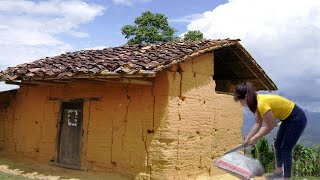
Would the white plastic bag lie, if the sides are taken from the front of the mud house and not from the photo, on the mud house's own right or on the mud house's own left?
on the mud house's own left

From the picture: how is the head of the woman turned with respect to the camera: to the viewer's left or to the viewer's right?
to the viewer's left

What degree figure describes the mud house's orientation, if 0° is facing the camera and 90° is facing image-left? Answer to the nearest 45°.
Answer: approximately 45°

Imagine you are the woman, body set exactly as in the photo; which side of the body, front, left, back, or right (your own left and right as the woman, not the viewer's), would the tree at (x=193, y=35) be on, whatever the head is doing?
right

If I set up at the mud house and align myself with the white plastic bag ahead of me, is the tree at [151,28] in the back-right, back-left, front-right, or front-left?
back-left

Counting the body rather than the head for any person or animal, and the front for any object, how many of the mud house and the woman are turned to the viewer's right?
0

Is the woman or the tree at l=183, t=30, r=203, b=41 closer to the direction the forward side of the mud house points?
the woman

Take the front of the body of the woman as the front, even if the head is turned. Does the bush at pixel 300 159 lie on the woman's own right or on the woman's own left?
on the woman's own right

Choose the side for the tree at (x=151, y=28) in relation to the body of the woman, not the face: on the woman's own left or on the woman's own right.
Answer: on the woman's own right

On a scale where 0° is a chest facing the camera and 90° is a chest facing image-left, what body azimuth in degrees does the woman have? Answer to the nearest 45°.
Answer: approximately 90°
